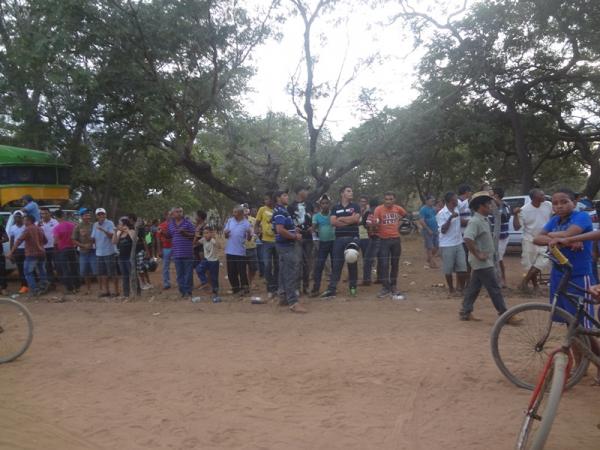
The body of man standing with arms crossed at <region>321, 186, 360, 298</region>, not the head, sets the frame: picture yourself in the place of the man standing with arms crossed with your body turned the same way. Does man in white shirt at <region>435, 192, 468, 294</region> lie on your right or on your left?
on your left

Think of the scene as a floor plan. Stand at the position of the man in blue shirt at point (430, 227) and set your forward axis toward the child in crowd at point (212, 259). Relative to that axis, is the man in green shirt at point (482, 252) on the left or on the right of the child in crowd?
left

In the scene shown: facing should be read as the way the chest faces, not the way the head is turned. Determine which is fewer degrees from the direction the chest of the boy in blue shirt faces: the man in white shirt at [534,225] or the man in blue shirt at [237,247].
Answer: the man in blue shirt

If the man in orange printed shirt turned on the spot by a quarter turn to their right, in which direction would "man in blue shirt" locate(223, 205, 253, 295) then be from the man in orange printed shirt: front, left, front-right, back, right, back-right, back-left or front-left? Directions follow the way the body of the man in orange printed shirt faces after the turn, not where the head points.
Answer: front

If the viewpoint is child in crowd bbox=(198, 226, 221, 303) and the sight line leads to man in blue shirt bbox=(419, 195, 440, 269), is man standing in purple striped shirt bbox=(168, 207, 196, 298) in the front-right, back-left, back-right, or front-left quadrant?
back-left

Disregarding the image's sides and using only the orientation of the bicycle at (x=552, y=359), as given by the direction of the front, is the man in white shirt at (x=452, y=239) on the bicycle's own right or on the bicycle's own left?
on the bicycle's own right

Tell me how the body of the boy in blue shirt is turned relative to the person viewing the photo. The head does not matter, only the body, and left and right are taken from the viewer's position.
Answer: facing the viewer and to the left of the viewer

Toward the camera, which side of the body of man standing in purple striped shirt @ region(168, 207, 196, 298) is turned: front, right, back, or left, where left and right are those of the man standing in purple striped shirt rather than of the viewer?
front

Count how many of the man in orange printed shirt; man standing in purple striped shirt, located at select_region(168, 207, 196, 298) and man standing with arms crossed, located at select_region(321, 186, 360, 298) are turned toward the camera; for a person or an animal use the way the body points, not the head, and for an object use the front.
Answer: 3

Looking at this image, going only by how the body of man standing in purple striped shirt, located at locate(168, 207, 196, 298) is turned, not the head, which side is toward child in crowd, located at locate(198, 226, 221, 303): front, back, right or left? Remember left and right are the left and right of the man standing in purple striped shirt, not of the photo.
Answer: left

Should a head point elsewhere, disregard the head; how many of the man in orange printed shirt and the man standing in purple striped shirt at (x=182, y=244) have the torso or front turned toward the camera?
2

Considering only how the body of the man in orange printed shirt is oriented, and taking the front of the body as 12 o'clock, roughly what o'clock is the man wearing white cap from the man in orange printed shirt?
The man wearing white cap is roughly at 3 o'clock from the man in orange printed shirt.

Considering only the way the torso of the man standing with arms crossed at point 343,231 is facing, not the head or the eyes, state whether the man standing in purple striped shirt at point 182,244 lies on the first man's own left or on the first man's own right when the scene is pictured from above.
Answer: on the first man's own right

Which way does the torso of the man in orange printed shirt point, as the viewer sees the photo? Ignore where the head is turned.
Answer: toward the camera
